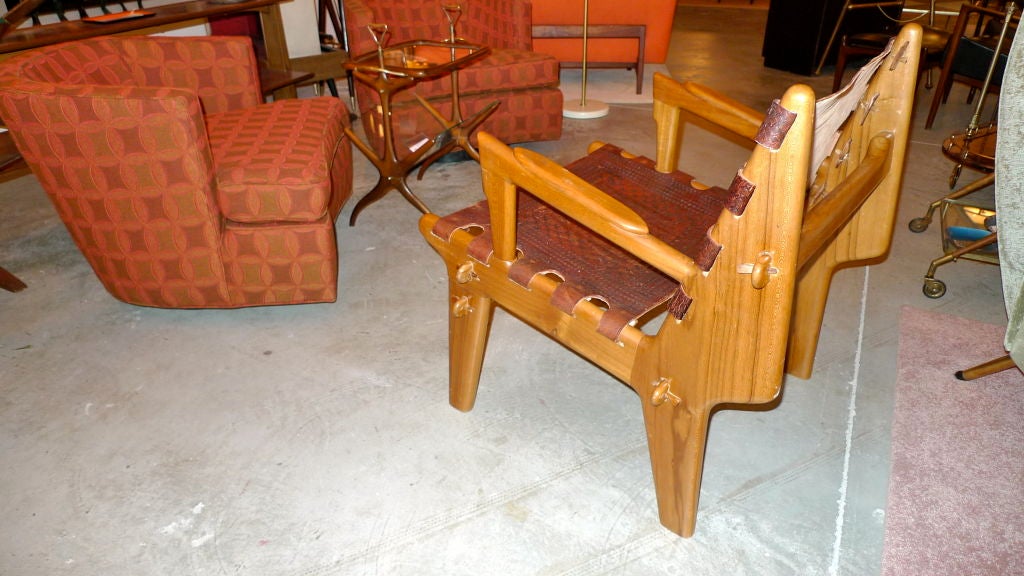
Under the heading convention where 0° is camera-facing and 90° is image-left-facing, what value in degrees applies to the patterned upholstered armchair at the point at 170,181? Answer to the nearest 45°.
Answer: approximately 270°

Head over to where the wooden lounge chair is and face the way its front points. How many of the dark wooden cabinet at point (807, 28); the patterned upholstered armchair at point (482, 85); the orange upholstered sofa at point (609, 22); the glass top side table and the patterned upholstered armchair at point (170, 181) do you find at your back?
0

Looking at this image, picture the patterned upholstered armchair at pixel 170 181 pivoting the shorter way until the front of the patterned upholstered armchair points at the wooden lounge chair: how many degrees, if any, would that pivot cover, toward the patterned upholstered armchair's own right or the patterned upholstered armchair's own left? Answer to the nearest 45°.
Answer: approximately 45° to the patterned upholstered armchair's own right

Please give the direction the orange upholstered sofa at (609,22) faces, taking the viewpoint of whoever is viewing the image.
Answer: facing the viewer

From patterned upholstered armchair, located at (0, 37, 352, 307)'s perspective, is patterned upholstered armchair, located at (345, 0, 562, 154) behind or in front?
in front

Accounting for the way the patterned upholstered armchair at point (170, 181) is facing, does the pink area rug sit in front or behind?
in front

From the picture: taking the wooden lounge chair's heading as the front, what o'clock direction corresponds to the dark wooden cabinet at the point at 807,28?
The dark wooden cabinet is roughly at 2 o'clock from the wooden lounge chair.

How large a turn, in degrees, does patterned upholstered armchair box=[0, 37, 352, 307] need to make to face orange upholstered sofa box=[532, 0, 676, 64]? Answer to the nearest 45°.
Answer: approximately 45° to its left

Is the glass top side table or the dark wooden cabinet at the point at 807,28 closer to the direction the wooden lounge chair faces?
the glass top side table

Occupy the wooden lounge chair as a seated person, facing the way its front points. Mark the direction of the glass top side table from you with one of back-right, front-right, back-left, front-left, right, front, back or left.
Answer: front
